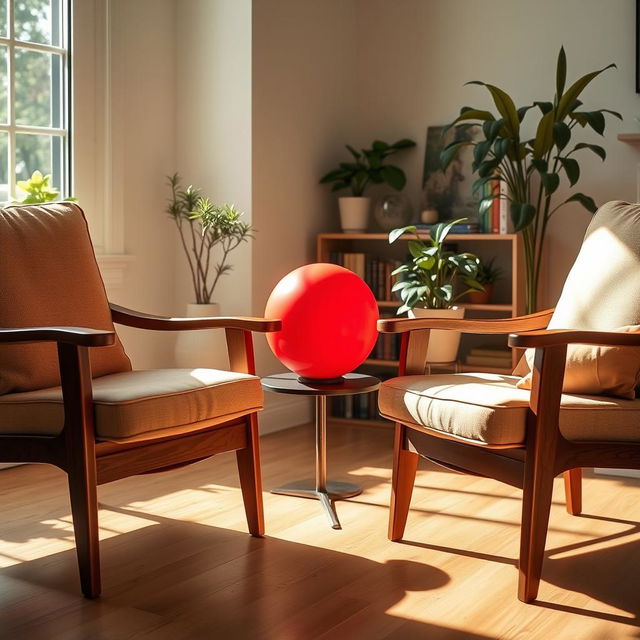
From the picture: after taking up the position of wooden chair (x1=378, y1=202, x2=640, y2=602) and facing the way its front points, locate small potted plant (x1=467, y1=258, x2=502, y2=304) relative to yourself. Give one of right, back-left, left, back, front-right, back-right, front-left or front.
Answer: back-right

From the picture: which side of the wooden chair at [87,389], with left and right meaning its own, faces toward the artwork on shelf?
left

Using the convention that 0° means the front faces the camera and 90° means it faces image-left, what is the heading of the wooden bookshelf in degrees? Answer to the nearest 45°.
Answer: approximately 0°

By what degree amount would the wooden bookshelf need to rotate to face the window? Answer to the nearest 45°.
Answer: approximately 45° to its right

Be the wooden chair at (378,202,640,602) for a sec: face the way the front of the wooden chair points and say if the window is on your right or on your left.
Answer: on your right

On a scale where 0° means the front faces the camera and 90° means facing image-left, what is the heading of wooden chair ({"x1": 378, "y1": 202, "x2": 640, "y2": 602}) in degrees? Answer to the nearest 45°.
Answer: approximately 45°

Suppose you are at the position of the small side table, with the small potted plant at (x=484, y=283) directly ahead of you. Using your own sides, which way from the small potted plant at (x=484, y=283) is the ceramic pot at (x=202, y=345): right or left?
left

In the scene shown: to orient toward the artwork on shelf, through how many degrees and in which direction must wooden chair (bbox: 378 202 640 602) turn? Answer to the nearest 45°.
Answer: approximately 135° to its right

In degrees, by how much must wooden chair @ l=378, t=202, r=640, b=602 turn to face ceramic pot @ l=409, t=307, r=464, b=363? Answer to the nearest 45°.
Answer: approximately 135° to its right

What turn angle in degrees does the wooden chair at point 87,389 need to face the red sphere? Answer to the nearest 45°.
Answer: approximately 90° to its left
